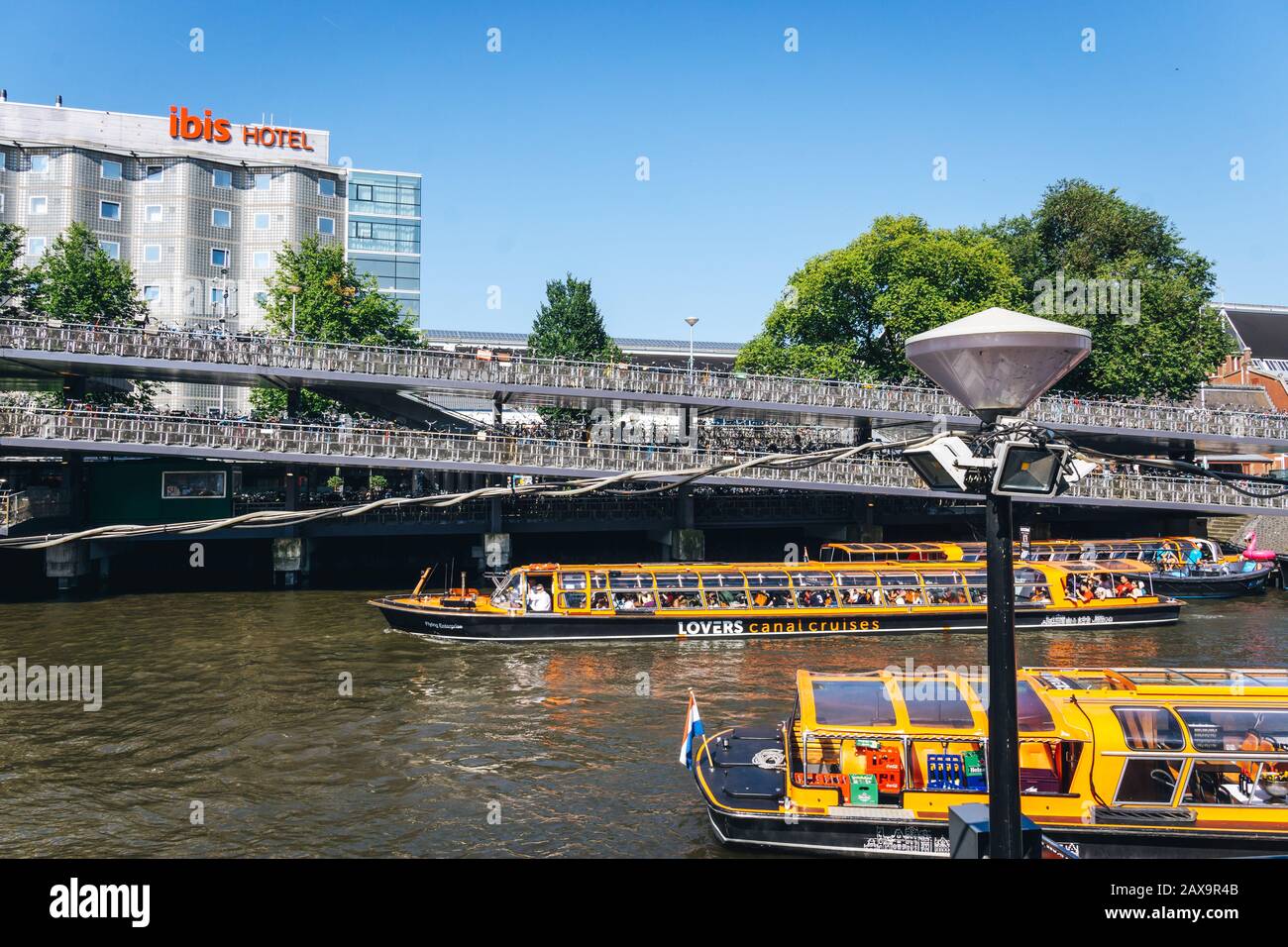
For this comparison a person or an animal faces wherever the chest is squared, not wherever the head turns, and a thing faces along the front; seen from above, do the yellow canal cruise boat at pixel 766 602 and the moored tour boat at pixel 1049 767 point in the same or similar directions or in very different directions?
very different directions

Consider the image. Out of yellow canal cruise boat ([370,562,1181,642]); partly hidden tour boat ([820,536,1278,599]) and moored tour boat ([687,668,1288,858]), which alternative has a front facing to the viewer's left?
the yellow canal cruise boat

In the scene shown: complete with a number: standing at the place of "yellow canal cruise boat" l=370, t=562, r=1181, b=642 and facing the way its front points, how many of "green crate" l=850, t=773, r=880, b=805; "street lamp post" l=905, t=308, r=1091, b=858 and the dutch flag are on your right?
0

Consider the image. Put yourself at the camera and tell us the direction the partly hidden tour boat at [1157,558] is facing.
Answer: facing to the right of the viewer

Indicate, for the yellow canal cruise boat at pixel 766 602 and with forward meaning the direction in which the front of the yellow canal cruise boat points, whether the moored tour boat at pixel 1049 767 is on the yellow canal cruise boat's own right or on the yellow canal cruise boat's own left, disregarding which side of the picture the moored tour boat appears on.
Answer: on the yellow canal cruise boat's own left

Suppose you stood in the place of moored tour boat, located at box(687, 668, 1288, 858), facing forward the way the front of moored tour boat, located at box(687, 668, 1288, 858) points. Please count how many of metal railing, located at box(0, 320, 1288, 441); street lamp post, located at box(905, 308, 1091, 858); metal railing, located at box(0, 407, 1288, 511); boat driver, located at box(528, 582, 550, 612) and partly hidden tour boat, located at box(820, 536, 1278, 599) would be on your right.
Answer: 1

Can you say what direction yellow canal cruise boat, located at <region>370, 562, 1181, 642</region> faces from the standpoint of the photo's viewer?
facing to the left of the viewer

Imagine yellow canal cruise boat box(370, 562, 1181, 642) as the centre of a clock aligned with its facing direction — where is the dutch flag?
The dutch flag is roughly at 9 o'clock from the yellow canal cruise boat.

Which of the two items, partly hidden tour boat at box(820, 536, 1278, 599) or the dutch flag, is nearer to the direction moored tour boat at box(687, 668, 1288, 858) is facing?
the partly hidden tour boat
